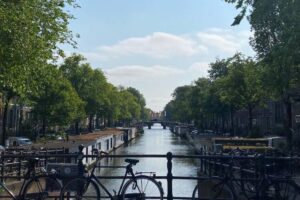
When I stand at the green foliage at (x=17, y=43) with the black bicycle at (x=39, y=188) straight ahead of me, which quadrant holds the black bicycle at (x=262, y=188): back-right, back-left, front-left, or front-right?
front-left

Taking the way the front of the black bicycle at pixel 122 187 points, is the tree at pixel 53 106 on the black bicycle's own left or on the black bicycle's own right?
on the black bicycle's own right

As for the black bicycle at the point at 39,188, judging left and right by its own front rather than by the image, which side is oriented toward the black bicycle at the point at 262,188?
back

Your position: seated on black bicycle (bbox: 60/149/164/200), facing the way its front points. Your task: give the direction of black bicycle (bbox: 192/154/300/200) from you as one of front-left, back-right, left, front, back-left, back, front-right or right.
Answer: back

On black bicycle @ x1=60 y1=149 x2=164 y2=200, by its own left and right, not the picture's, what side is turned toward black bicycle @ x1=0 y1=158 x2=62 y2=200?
front

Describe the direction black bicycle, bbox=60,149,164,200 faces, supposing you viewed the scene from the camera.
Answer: facing to the left of the viewer

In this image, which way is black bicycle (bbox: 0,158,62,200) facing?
to the viewer's left

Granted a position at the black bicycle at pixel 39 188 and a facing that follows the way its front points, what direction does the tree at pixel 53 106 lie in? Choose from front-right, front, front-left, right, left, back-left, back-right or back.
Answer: right
